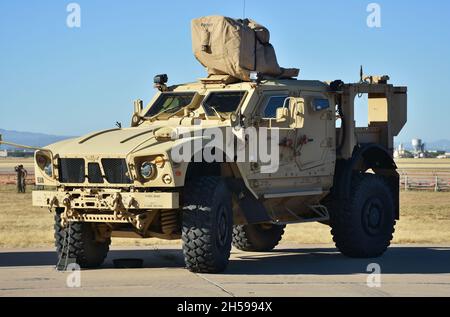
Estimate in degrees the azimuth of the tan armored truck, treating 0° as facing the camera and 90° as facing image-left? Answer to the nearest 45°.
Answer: approximately 45°
